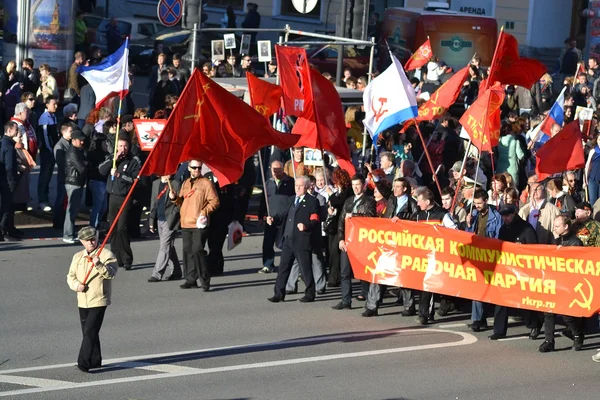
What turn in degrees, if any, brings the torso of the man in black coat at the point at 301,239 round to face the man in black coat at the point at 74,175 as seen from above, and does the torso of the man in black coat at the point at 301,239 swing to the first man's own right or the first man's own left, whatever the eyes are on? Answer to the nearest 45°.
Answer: approximately 90° to the first man's own right

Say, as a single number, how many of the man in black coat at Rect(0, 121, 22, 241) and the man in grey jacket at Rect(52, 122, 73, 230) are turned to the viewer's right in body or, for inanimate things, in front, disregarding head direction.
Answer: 2

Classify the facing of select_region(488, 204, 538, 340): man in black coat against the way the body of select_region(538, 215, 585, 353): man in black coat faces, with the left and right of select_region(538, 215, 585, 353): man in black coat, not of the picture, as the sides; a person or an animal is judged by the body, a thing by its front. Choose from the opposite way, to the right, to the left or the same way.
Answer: the same way

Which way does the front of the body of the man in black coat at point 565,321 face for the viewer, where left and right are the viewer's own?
facing the viewer and to the left of the viewer

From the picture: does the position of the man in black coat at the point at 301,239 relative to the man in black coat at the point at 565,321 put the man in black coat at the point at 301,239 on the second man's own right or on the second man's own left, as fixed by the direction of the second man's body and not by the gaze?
on the second man's own right

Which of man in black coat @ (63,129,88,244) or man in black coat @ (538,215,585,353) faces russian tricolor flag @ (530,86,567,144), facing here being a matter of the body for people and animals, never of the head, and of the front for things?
man in black coat @ (63,129,88,244)

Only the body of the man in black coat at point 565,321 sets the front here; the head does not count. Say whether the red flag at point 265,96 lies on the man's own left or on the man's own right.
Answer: on the man's own right

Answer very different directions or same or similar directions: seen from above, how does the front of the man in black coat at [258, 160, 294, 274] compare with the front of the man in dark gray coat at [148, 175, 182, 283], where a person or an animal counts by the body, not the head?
same or similar directions

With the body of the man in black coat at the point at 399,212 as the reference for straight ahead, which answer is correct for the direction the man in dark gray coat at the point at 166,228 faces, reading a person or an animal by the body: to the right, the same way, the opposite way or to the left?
the same way

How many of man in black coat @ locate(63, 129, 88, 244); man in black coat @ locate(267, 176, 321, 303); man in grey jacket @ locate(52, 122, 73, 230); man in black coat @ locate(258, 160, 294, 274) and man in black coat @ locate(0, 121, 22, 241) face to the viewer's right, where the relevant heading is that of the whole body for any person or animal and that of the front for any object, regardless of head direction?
3

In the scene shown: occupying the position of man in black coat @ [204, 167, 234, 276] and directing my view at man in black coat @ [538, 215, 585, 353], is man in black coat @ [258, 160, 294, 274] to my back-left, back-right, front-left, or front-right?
front-left

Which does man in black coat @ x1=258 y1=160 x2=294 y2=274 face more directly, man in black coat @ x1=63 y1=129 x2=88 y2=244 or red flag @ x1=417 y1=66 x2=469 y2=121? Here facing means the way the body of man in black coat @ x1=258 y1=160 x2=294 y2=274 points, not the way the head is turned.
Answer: the man in black coat
